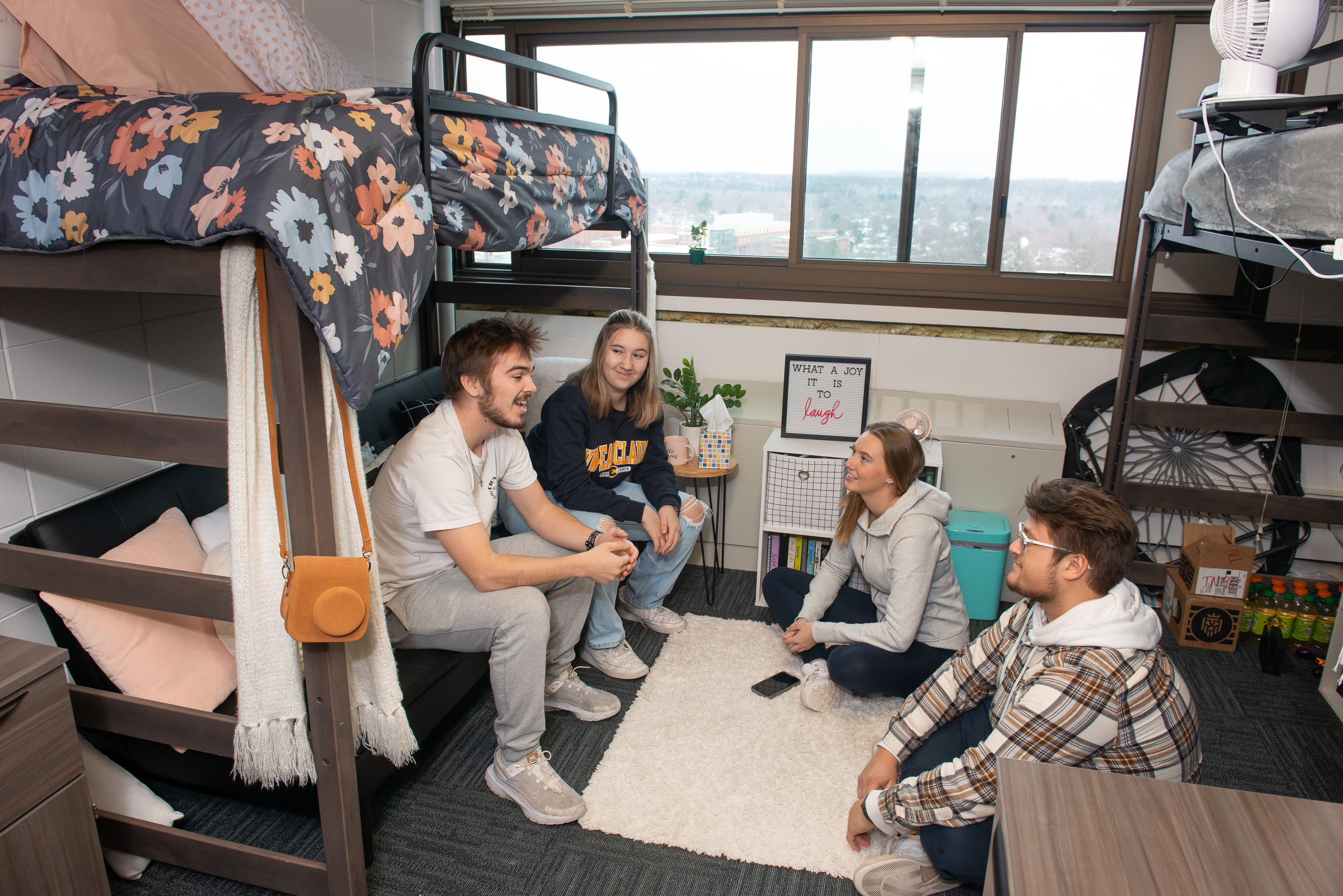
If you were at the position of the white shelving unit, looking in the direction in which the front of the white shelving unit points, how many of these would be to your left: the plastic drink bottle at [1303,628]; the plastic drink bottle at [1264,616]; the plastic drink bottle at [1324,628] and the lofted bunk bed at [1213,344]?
4

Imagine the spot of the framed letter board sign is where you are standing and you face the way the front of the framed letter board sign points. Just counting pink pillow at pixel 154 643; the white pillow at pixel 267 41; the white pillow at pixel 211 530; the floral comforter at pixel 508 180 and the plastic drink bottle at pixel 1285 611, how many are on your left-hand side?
1

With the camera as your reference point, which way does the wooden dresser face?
facing the viewer and to the right of the viewer

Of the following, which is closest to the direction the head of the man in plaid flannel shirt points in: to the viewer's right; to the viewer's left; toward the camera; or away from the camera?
to the viewer's left

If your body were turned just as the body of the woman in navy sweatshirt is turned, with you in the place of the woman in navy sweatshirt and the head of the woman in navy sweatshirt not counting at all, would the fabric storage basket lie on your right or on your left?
on your left

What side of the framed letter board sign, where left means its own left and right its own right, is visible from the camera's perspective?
front

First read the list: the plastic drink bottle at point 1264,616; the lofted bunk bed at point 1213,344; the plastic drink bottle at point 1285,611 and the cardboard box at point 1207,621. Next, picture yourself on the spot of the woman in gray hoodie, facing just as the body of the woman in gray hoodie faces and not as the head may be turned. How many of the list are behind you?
4

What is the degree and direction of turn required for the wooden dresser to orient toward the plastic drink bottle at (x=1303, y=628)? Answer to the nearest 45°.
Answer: approximately 45° to its left

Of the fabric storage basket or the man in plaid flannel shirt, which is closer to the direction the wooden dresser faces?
the man in plaid flannel shirt

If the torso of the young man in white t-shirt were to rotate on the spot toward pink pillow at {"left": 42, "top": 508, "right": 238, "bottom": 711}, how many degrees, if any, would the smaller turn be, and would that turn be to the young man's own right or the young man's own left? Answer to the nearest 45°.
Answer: approximately 135° to the young man's own right

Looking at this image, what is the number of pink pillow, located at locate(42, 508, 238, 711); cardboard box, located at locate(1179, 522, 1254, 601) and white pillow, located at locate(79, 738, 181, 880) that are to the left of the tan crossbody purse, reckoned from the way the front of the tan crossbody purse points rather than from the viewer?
1

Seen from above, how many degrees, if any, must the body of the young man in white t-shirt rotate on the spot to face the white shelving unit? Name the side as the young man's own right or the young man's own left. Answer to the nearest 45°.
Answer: approximately 90° to the young man's own left

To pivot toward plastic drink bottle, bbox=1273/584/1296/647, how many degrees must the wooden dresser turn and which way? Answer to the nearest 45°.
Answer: approximately 45° to its left

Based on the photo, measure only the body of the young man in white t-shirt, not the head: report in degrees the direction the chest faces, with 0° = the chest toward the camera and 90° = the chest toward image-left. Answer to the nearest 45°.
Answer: approximately 315°

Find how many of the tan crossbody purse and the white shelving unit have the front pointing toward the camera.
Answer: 2

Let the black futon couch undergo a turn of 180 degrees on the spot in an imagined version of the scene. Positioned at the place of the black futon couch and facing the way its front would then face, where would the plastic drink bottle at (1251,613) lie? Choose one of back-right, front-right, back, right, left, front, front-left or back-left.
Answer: back-right

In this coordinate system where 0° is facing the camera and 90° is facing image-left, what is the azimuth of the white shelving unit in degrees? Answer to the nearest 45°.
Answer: approximately 0°

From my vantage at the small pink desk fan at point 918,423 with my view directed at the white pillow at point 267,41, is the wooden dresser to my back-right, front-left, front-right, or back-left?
front-left

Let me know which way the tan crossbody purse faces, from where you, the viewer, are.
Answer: facing the viewer

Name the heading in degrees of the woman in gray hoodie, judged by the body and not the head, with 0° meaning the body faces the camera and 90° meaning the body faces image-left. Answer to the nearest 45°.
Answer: approximately 45°

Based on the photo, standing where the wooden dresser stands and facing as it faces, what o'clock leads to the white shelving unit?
The white shelving unit is roughly at 10 o'clock from the wooden dresser.
